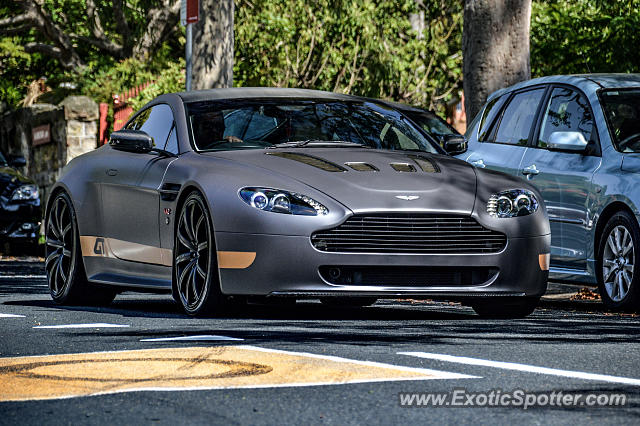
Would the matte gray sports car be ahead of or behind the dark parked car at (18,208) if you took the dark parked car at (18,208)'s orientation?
ahead

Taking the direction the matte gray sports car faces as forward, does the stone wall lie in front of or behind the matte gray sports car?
behind

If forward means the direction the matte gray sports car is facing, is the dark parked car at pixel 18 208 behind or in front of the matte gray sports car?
behind

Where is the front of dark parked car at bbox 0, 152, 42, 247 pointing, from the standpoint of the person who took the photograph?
facing the viewer and to the right of the viewer

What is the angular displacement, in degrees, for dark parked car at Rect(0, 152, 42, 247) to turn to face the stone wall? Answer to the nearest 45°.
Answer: approximately 135° to its left

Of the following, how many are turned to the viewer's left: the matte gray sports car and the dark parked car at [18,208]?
0

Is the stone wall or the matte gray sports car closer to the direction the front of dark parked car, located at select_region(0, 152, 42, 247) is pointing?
the matte gray sports car
